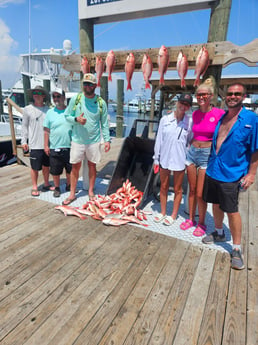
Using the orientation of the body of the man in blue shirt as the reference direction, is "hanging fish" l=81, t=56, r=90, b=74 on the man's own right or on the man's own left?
on the man's own right

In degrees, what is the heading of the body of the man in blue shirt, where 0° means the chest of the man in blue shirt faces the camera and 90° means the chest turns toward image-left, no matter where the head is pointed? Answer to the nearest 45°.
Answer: approximately 45°

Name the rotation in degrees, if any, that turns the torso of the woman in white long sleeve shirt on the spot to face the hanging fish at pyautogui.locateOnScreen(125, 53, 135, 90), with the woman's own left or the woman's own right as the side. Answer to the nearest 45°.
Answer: approximately 135° to the woman's own right

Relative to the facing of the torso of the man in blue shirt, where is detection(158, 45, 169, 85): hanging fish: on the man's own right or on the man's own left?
on the man's own right

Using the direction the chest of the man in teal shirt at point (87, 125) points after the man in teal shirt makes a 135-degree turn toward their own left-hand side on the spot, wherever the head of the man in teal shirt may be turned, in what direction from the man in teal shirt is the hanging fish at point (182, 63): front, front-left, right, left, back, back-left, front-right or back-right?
front-right

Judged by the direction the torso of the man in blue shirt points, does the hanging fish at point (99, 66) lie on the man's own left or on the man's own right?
on the man's own right

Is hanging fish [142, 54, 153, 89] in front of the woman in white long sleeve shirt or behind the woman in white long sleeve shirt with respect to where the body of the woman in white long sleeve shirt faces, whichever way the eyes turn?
behind

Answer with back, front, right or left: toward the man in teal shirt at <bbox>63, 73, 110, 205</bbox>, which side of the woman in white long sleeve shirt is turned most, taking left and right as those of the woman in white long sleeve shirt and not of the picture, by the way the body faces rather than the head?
right
